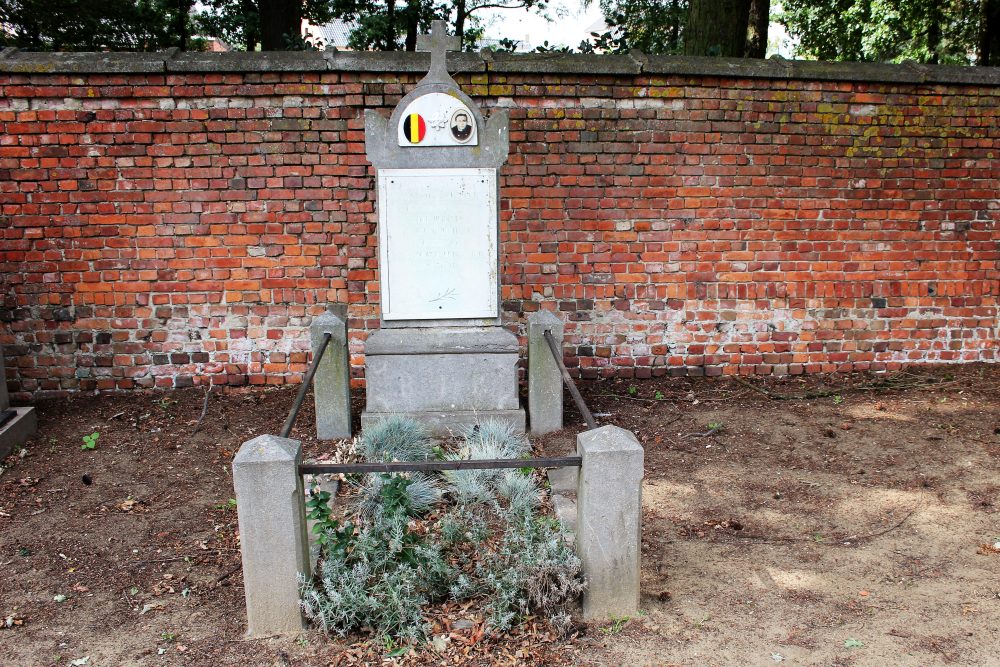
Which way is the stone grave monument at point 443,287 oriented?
toward the camera

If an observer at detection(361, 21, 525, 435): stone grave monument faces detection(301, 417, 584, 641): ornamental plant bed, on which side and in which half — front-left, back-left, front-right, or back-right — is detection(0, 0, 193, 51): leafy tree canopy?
back-right

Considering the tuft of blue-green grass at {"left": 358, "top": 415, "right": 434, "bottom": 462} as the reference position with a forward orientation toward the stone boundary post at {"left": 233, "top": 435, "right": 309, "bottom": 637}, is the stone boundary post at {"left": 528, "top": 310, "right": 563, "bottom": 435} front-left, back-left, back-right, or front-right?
back-left

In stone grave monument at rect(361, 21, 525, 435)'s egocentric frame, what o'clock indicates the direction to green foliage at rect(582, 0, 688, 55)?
The green foliage is roughly at 7 o'clock from the stone grave monument.

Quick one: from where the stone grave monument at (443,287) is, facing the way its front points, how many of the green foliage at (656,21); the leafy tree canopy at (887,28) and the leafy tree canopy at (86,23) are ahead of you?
0

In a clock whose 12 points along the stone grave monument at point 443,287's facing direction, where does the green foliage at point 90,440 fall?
The green foliage is roughly at 3 o'clock from the stone grave monument.

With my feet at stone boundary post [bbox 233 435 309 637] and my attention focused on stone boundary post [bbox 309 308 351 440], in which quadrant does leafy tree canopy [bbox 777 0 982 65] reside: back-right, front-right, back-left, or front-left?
front-right

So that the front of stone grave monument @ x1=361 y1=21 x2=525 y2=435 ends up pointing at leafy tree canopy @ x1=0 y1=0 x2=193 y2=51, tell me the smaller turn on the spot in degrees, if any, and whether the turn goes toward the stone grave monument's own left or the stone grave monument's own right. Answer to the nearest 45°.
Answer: approximately 135° to the stone grave monument's own right

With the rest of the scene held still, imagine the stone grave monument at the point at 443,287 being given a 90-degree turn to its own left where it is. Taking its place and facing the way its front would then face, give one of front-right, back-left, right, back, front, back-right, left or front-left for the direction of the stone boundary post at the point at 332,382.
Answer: back

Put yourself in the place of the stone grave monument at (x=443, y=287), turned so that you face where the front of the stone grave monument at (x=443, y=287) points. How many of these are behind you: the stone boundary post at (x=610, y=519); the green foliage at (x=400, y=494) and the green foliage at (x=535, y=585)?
0

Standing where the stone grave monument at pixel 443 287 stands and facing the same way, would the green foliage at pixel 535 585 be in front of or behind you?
in front

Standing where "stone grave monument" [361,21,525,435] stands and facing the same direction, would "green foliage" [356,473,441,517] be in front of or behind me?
in front

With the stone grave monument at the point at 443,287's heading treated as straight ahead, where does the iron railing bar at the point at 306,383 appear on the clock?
The iron railing bar is roughly at 1 o'clock from the stone grave monument.

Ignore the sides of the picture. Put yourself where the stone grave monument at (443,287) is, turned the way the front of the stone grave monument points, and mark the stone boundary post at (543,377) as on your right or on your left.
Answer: on your left

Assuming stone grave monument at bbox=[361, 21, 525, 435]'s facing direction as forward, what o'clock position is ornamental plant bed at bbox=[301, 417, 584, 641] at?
The ornamental plant bed is roughly at 12 o'clock from the stone grave monument.

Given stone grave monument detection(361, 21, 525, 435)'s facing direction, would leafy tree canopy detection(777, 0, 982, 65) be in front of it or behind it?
behind

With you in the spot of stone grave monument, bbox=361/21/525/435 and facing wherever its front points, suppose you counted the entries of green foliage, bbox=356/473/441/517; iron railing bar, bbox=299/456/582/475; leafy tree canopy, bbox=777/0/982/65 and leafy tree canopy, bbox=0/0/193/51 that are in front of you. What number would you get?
2

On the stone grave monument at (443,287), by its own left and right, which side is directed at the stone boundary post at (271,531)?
front

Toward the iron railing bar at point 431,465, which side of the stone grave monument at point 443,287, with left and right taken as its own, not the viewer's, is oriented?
front
